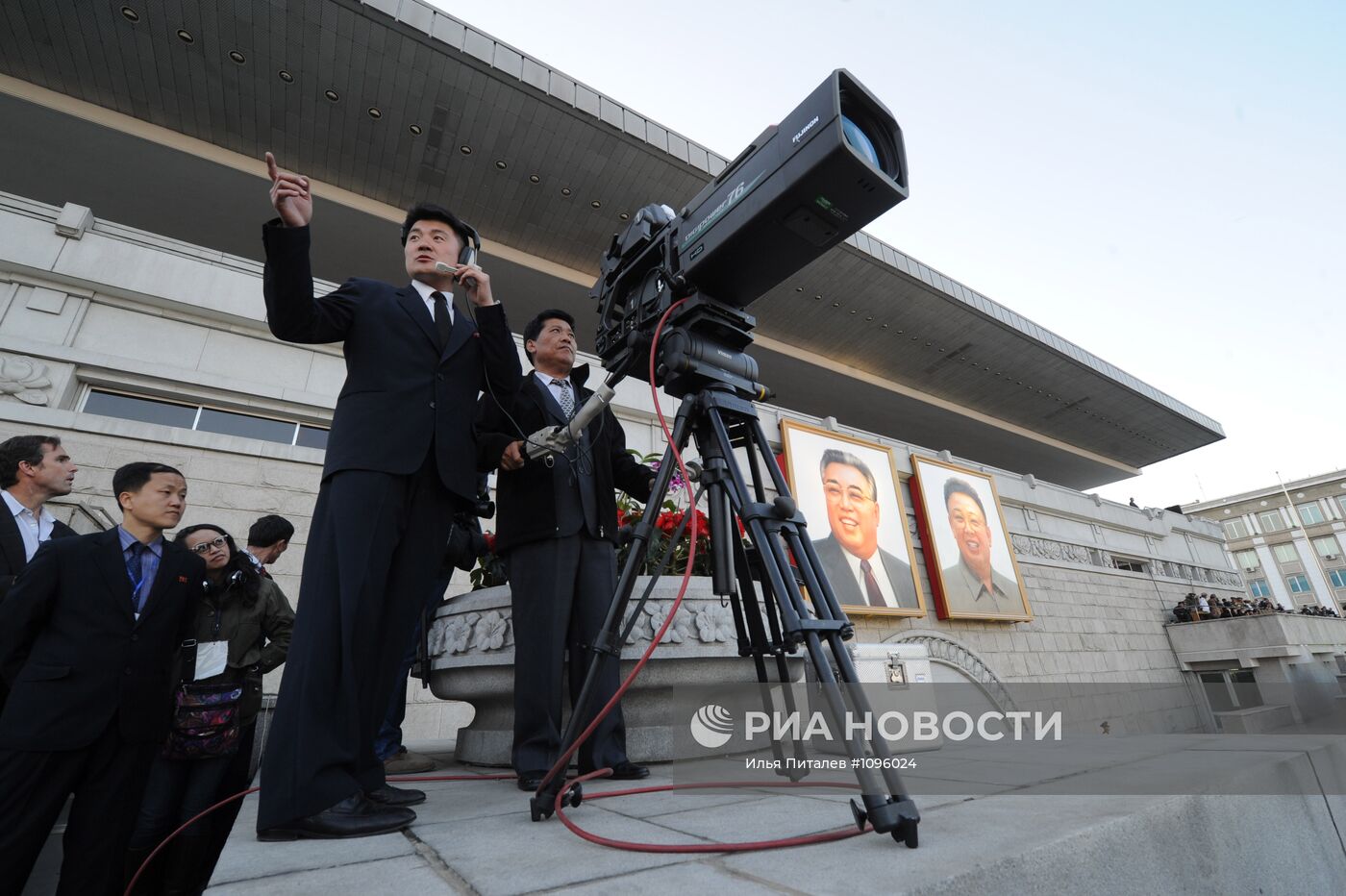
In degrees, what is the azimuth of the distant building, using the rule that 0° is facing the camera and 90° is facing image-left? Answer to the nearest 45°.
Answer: approximately 45°

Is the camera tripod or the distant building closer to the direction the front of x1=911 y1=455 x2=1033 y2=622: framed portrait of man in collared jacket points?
the camera tripod

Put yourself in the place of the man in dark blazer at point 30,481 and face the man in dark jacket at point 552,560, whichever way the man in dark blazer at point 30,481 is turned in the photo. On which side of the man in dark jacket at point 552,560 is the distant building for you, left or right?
left

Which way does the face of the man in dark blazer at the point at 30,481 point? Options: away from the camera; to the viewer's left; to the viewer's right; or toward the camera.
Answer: to the viewer's right

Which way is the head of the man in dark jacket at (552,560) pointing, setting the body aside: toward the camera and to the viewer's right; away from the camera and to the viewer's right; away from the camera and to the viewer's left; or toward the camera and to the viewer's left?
toward the camera and to the viewer's right

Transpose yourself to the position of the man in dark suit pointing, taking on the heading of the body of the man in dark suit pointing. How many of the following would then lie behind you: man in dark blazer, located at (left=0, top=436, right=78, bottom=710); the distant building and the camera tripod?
1

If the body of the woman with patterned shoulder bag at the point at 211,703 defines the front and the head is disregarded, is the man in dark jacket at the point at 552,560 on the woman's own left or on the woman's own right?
on the woman's own left

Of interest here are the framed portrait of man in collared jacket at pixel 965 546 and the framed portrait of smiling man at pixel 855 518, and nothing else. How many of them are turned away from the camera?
0
